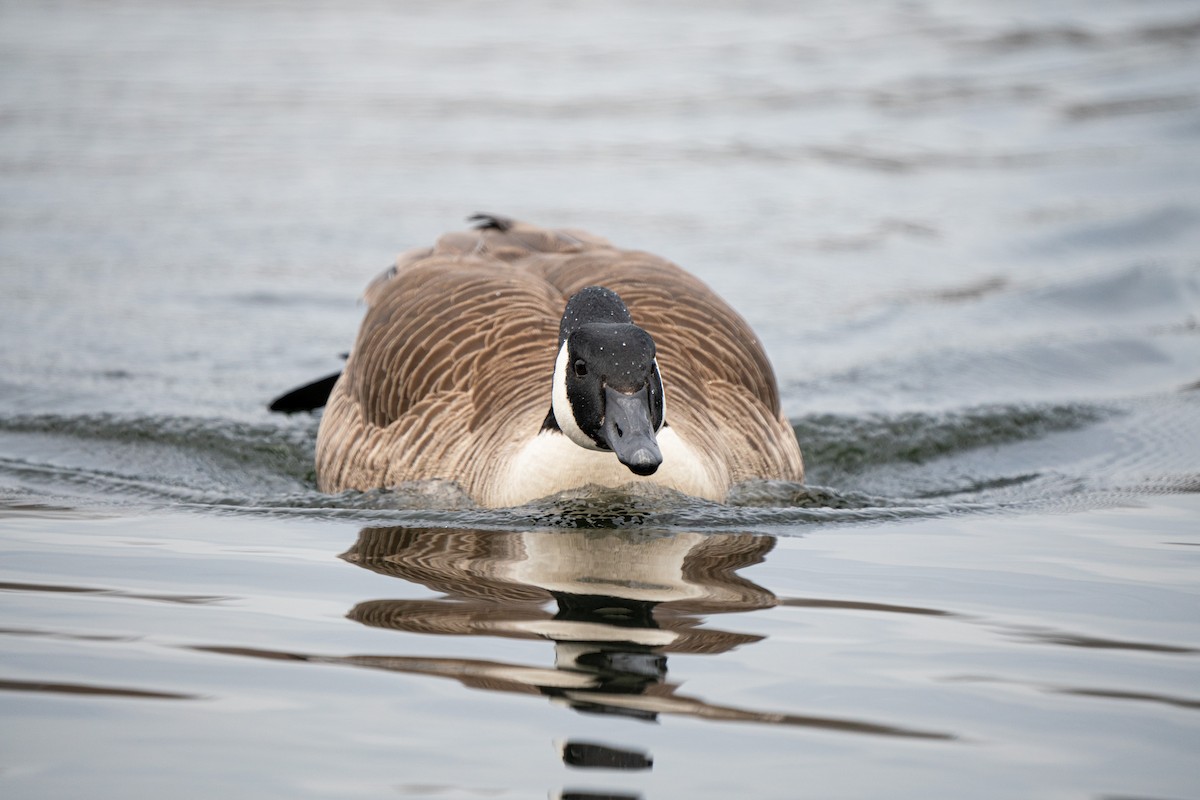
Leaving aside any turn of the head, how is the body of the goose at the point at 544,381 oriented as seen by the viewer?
toward the camera
